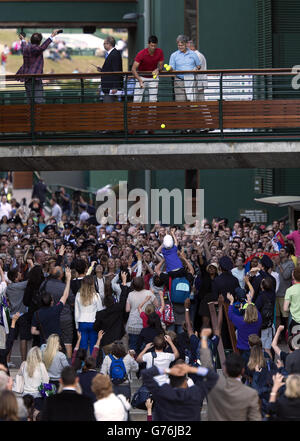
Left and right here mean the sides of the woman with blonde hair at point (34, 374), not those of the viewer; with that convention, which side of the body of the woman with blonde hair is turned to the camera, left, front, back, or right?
back

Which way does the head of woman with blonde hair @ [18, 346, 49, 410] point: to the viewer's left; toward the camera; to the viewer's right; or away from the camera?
away from the camera

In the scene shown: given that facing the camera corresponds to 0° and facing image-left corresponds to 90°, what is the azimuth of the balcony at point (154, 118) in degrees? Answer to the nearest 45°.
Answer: approximately 0°

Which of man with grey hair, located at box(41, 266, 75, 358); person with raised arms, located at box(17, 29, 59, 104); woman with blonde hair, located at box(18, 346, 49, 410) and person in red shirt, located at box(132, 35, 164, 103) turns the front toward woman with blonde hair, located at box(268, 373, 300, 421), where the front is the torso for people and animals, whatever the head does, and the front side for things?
person in red shirt, located at box(132, 35, 164, 103)

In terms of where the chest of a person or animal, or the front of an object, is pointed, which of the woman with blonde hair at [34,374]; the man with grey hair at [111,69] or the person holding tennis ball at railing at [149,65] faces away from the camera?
the woman with blonde hair

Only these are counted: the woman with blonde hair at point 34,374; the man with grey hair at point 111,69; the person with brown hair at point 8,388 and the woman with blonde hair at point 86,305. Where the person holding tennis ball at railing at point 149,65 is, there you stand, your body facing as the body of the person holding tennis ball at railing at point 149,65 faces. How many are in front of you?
3

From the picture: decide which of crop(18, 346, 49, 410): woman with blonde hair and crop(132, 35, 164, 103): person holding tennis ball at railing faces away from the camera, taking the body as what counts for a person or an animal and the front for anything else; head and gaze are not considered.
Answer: the woman with blonde hair

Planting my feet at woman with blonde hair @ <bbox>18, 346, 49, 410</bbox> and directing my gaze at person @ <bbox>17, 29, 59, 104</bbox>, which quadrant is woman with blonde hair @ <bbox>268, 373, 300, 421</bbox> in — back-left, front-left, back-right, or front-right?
back-right

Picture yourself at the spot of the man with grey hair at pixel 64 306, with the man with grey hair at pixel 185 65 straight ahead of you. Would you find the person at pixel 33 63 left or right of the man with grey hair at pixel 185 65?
left

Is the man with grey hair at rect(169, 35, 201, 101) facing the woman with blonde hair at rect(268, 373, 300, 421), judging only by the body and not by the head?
yes

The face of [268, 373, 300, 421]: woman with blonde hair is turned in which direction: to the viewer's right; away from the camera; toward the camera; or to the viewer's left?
away from the camera
